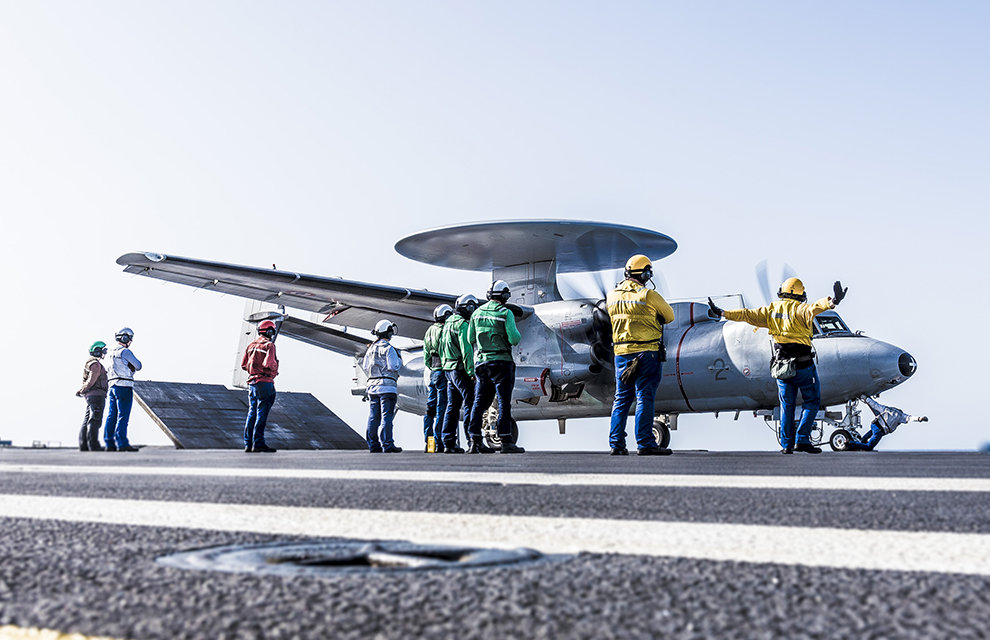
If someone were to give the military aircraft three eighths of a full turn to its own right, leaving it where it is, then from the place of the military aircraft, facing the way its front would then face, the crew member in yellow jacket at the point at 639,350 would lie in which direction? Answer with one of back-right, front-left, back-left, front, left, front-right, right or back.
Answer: left

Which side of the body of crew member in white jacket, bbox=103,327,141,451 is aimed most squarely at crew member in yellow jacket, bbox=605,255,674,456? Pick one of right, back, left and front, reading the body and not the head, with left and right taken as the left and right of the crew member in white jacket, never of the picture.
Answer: right

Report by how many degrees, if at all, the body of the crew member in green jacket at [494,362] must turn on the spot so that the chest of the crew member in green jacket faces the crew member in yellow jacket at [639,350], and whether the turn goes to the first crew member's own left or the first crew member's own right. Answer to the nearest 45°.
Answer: approximately 90° to the first crew member's own right

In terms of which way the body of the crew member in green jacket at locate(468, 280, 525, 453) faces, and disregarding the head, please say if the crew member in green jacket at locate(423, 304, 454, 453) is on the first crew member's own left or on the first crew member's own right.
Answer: on the first crew member's own left

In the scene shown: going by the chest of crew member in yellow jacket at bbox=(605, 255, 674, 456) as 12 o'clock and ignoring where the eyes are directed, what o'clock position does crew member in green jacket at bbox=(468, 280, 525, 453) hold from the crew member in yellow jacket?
The crew member in green jacket is roughly at 9 o'clock from the crew member in yellow jacket.

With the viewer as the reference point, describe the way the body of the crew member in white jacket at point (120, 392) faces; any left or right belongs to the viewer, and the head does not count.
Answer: facing away from the viewer and to the right of the viewer

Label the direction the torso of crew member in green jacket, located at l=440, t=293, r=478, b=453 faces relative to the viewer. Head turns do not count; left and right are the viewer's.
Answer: facing away from the viewer and to the right of the viewer

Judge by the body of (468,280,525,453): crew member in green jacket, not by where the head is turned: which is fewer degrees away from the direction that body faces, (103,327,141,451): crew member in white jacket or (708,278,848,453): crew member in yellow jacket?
the crew member in yellow jacket

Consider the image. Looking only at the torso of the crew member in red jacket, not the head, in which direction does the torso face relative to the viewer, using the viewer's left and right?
facing away from the viewer and to the right of the viewer

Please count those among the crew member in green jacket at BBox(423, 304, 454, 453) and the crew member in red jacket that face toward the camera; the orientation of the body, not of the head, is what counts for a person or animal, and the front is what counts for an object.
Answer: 0

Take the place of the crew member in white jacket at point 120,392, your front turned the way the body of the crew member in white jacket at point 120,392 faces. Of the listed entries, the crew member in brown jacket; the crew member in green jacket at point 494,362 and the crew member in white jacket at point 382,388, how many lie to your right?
2

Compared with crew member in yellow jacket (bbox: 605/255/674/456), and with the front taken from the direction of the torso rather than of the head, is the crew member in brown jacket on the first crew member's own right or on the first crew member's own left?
on the first crew member's own left

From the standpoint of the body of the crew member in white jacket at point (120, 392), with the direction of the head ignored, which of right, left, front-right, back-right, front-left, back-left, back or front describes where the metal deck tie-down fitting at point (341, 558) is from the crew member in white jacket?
back-right
